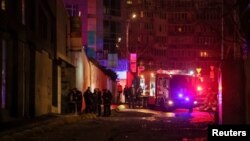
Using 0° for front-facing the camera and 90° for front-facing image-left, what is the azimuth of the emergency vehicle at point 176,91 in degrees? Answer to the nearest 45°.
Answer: approximately 315°

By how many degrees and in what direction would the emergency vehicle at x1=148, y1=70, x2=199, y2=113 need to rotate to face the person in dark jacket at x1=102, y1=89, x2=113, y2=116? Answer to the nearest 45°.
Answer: approximately 90° to its right
